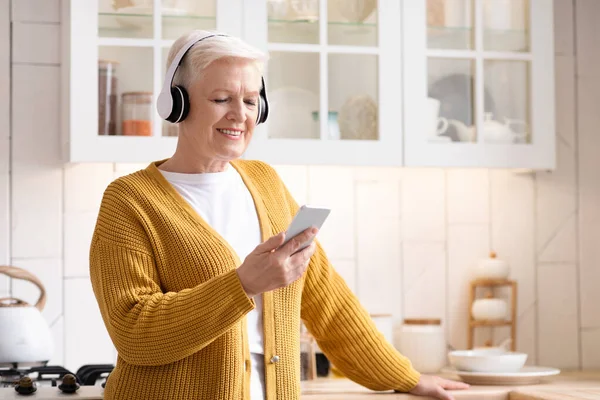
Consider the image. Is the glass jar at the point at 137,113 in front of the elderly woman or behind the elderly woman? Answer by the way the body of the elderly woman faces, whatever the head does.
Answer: behind

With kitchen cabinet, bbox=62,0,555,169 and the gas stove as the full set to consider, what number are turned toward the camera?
2

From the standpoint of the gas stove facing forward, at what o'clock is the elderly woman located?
The elderly woman is roughly at 11 o'clock from the gas stove.

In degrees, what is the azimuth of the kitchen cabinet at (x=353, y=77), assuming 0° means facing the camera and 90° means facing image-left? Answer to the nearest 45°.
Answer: approximately 0°

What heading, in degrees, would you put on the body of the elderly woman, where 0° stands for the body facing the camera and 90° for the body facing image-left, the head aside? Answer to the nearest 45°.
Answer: approximately 315°

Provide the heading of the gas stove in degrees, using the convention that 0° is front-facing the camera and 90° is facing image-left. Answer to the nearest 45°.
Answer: approximately 0°

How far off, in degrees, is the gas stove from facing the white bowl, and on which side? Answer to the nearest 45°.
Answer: approximately 90° to its left
